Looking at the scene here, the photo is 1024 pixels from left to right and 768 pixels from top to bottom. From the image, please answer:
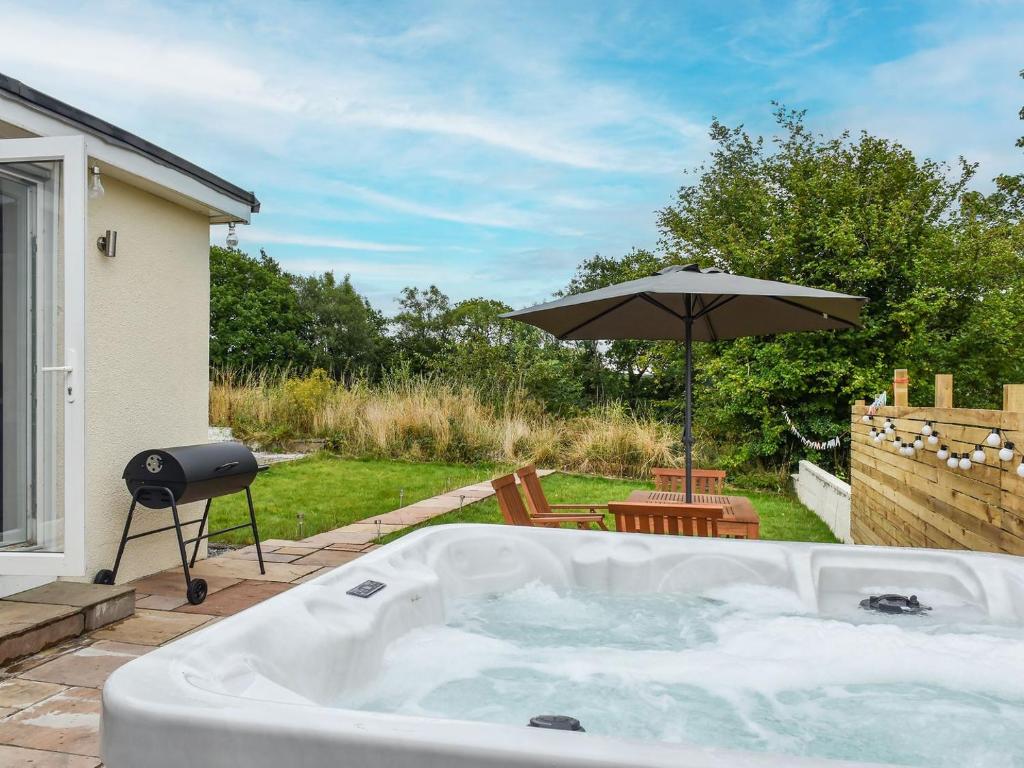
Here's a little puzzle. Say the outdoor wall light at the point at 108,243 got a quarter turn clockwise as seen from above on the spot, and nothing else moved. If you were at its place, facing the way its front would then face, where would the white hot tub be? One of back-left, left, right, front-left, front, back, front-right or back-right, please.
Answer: left

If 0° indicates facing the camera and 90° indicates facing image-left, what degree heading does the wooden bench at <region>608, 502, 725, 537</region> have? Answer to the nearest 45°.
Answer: approximately 180°

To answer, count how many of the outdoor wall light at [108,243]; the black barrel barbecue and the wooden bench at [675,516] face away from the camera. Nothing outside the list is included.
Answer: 1

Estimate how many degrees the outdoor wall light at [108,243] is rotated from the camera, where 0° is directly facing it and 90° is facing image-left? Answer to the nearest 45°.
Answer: approximately 315°

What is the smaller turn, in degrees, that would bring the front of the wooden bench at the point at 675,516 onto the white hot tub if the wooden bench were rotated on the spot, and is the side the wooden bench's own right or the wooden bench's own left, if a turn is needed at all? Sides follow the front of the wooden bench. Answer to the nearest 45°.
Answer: approximately 180°

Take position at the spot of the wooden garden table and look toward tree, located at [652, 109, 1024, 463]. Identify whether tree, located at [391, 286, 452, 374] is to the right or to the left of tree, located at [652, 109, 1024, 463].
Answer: left

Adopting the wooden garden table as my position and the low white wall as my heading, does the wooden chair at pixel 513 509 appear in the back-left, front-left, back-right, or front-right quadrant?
back-left

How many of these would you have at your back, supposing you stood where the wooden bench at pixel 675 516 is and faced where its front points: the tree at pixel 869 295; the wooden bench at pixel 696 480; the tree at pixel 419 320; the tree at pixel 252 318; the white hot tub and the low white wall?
1

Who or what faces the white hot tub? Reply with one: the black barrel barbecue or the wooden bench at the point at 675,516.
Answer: the black barrel barbecue

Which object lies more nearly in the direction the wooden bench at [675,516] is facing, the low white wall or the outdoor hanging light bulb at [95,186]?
the low white wall

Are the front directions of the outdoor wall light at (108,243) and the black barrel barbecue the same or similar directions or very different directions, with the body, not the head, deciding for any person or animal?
same or similar directions

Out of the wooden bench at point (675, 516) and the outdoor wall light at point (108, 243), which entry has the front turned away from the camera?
the wooden bench

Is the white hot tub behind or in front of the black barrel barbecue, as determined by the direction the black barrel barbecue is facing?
in front

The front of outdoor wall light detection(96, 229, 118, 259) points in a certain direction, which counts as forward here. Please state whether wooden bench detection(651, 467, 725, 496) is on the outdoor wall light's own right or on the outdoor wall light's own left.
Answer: on the outdoor wall light's own left

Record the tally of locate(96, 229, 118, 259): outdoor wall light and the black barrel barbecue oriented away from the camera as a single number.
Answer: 0

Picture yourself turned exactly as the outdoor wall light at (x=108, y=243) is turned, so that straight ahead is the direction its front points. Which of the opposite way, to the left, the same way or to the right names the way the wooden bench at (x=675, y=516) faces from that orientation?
to the left

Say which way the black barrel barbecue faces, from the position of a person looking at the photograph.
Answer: facing the viewer and to the right of the viewer

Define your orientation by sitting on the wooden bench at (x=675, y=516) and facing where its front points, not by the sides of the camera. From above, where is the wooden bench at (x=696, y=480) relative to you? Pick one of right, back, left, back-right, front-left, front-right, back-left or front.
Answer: front
